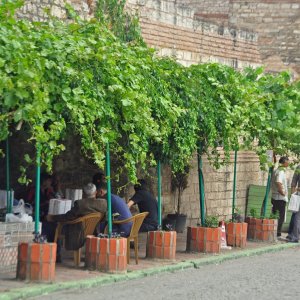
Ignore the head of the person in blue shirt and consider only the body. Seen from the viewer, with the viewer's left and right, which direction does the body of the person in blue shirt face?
facing to the left of the viewer

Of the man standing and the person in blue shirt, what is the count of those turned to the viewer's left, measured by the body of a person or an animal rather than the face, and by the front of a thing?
1

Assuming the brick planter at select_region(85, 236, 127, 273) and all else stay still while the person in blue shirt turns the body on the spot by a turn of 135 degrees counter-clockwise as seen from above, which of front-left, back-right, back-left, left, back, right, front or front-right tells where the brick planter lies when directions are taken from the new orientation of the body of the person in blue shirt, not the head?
front-right

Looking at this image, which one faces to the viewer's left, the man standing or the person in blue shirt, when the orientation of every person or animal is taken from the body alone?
the person in blue shirt

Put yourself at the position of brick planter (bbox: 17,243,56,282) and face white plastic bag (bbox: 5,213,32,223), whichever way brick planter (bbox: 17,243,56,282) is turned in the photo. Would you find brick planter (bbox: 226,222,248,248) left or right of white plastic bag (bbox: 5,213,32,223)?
right

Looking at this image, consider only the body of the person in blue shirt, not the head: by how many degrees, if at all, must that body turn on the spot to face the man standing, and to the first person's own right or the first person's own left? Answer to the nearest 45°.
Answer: approximately 135° to the first person's own right

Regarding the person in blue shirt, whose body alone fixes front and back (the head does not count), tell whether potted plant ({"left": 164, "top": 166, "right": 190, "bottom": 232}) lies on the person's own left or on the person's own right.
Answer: on the person's own right
